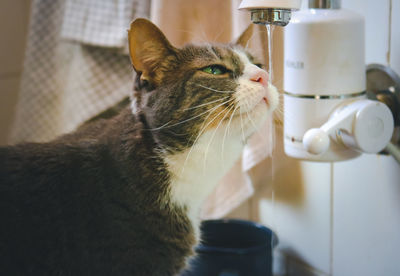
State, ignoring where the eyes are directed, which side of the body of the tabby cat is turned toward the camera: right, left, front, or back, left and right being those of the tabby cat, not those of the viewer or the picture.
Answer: right
